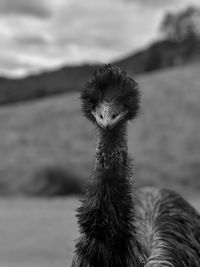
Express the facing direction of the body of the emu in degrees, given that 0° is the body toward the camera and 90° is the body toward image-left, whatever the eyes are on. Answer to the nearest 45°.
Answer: approximately 45°
